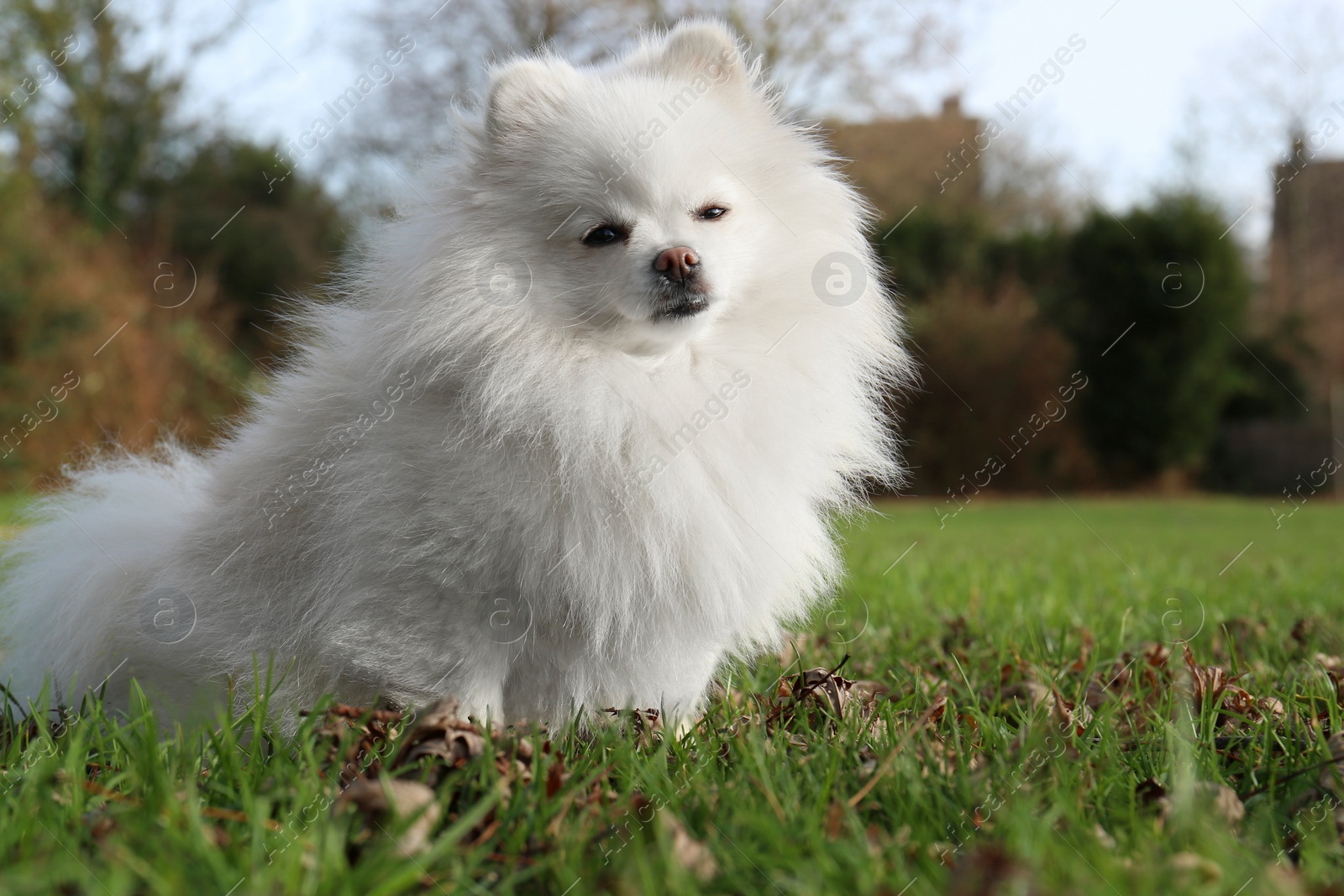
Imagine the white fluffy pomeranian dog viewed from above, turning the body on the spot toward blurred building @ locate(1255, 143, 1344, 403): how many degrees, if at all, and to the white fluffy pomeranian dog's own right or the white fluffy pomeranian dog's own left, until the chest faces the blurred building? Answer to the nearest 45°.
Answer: approximately 90° to the white fluffy pomeranian dog's own left

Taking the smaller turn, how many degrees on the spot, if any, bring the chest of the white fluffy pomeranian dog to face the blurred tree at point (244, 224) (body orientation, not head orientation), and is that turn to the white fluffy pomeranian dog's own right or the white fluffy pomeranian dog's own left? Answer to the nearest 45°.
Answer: approximately 135° to the white fluffy pomeranian dog's own left

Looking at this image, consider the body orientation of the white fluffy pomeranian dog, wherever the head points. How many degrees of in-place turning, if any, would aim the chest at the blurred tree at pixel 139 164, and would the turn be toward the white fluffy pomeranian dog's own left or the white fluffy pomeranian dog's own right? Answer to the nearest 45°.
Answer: approximately 135° to the white fluffy pomeranian dog's own left

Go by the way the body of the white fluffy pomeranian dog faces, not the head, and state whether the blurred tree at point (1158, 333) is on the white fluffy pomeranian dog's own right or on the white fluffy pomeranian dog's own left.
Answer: on the white fluffy pomeranian dog's own left

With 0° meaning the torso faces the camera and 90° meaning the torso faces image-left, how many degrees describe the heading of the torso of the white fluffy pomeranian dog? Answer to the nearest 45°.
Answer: approximately 315°
